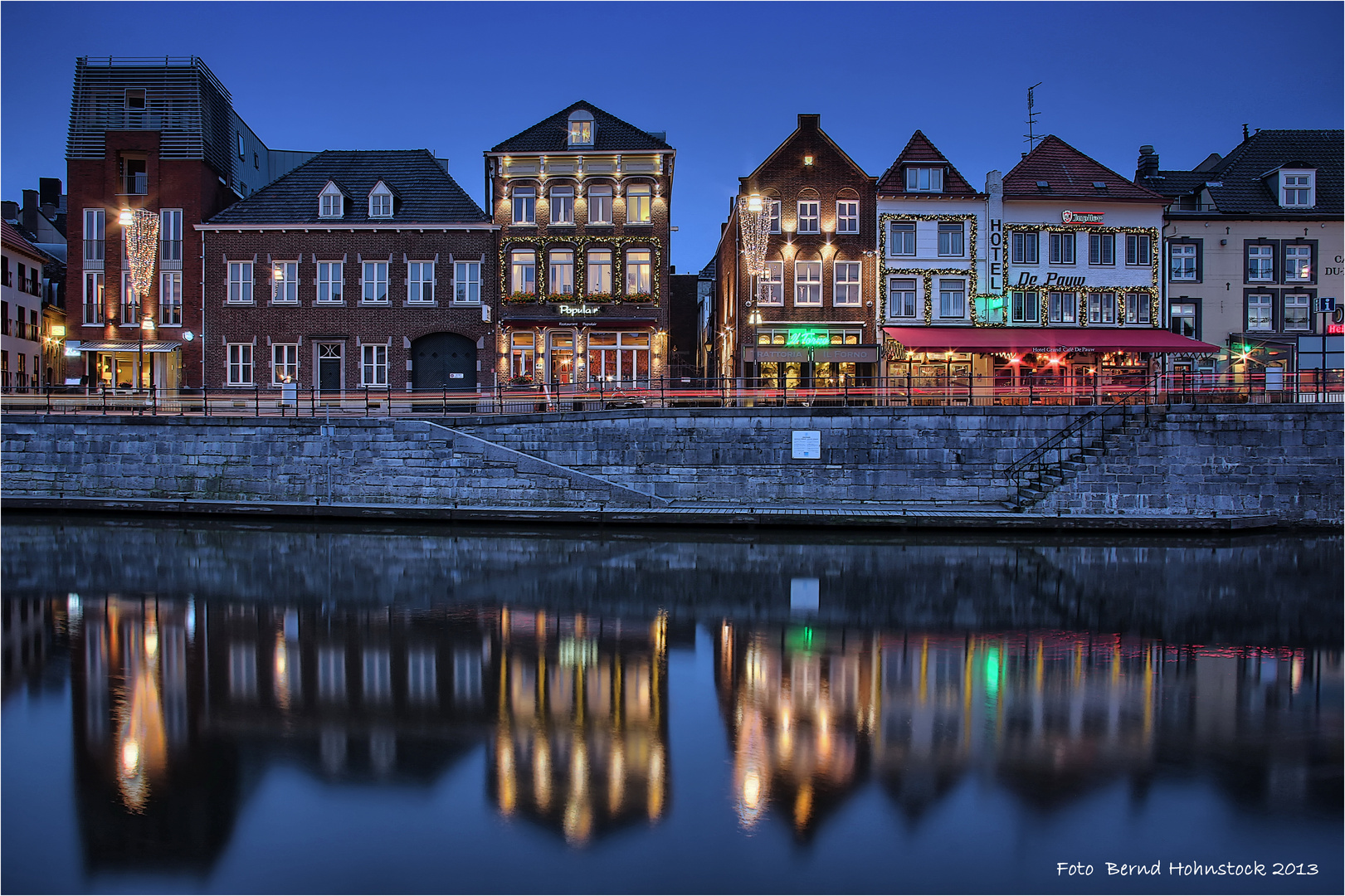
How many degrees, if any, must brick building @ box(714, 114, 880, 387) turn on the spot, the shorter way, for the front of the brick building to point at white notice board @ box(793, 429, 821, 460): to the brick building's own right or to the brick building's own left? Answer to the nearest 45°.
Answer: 0° — it already faces it

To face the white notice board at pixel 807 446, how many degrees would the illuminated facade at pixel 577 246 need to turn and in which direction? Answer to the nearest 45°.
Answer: approximately 45° to its left

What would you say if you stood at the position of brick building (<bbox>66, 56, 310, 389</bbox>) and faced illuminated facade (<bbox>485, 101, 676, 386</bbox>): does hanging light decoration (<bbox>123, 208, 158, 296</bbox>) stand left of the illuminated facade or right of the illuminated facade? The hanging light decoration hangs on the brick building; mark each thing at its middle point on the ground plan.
right

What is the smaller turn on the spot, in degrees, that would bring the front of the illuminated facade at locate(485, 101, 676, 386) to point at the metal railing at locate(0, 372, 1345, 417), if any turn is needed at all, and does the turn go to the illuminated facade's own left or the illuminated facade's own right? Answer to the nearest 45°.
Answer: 0° — it already faces it

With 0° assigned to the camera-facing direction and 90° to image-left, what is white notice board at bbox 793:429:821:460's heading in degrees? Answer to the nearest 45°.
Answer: approximately 0°

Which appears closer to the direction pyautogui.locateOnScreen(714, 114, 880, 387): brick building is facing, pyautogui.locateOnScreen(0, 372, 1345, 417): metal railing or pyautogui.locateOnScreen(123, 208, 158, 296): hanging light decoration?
the metal railing

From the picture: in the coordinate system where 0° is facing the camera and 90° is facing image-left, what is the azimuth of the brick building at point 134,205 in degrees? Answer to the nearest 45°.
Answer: approximately 0°

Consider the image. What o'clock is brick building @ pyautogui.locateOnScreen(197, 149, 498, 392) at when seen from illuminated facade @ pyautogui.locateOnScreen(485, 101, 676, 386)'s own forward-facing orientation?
The brick building is roughly at 3 o'clock from the illuminated facade.

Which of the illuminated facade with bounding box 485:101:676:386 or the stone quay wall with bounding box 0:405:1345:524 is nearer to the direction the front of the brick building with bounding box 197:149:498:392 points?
the stone quay wall
